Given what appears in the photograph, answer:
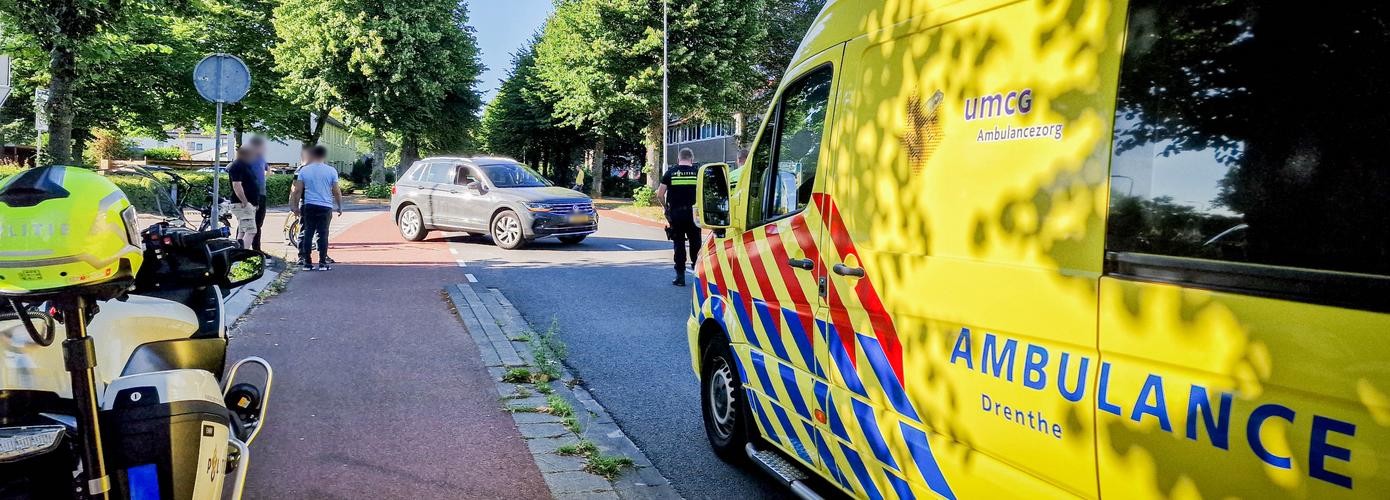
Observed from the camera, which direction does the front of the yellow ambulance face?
facing away from the viewer and to the left of the viewer

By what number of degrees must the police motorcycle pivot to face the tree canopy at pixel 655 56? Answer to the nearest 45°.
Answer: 0° — it already faces it

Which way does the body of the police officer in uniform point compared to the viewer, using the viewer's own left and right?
facing away from the viewer

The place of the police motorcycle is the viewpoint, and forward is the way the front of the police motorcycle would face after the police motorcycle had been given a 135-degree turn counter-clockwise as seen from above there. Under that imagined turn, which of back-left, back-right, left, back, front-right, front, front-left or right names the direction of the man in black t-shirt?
right

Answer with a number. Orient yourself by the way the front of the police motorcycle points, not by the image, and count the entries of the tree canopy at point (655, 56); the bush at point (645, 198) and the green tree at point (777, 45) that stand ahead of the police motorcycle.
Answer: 3

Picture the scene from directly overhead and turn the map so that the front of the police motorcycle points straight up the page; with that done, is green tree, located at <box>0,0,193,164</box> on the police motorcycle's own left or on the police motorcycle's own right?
on the police motorcycle's own left

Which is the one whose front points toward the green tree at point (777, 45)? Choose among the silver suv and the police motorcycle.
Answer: the police motorcycle

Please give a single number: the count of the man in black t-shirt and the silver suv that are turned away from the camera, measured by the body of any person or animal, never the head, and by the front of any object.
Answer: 0

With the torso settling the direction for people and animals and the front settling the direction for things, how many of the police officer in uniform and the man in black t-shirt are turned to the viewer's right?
1

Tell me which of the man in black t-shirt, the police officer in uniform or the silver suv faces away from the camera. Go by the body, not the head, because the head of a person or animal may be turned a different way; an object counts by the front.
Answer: the police officer in uniform

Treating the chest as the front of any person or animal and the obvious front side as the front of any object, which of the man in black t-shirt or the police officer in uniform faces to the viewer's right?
the man in black t-shirt

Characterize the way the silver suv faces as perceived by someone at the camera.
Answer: facing the viewer and to the right of the viewer

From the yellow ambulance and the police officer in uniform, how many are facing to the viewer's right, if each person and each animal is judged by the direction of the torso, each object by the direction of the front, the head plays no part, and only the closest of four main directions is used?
0

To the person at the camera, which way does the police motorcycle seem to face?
facing away from the viewer and to the right of the viewer

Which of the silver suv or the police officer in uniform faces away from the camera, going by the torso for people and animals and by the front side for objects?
the police officer in uniform
